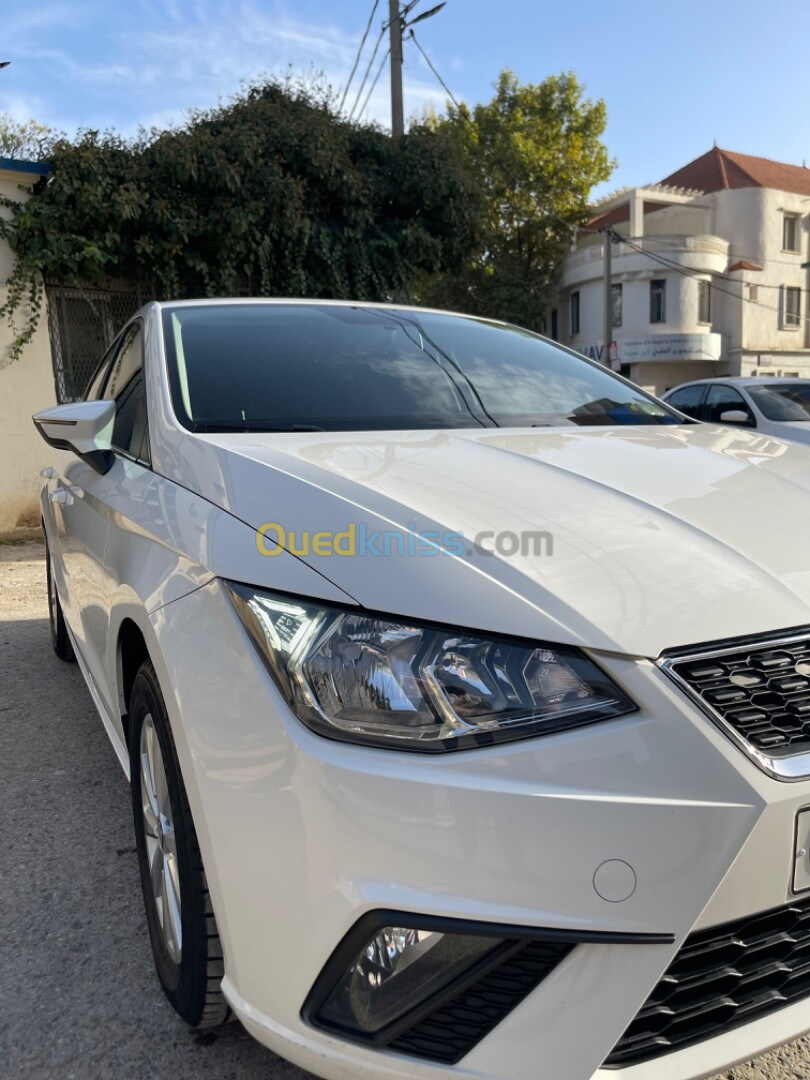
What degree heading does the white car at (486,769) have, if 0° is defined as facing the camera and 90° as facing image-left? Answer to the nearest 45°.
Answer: approximately 315°

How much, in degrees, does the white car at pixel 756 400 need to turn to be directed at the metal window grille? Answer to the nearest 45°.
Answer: approximately 135° to its right

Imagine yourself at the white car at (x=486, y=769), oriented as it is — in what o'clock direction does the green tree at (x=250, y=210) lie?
The green tree is roughly at 7 o'clock from the white car.

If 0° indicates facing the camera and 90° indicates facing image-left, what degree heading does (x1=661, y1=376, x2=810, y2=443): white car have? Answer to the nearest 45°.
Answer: approximately 315°

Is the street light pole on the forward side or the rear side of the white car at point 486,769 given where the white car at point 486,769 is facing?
on the rear side

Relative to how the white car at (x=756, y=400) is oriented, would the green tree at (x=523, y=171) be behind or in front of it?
behind

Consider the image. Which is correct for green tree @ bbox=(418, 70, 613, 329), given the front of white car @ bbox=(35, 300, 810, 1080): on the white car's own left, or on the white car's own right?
on the white car's own left

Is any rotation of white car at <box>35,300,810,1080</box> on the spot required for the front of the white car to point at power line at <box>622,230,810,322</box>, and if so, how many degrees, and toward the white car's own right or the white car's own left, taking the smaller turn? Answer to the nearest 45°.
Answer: approximately 135° to the white car's own left

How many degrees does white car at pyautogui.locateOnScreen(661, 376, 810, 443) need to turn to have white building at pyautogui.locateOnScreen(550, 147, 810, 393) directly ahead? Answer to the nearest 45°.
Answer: approximately 135° to its left
